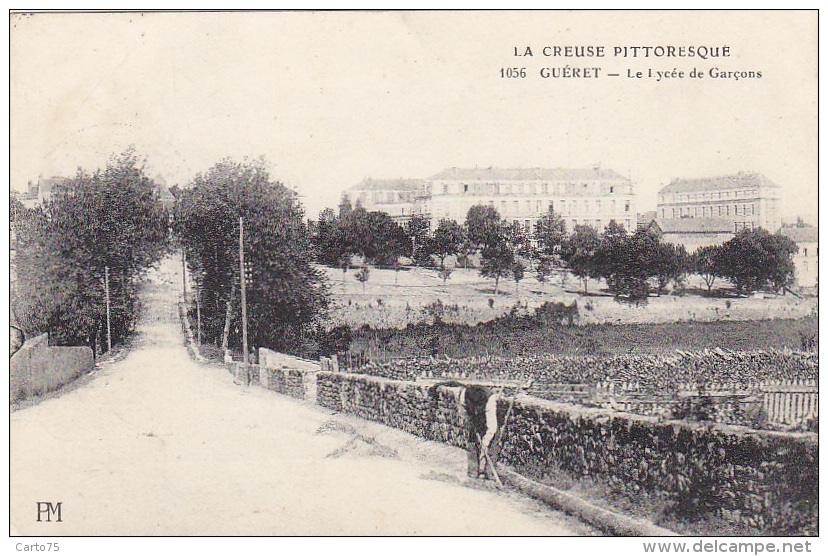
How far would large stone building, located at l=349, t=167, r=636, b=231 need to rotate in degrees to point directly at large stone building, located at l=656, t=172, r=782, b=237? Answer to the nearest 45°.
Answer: approximately 90° to its left

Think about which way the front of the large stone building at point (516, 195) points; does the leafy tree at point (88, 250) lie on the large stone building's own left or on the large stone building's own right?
on the large stone building's own right

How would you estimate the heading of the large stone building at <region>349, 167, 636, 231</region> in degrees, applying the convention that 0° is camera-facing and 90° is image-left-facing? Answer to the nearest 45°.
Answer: approximately 0°

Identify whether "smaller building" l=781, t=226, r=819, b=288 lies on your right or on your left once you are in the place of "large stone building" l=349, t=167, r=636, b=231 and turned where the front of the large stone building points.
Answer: on your left
